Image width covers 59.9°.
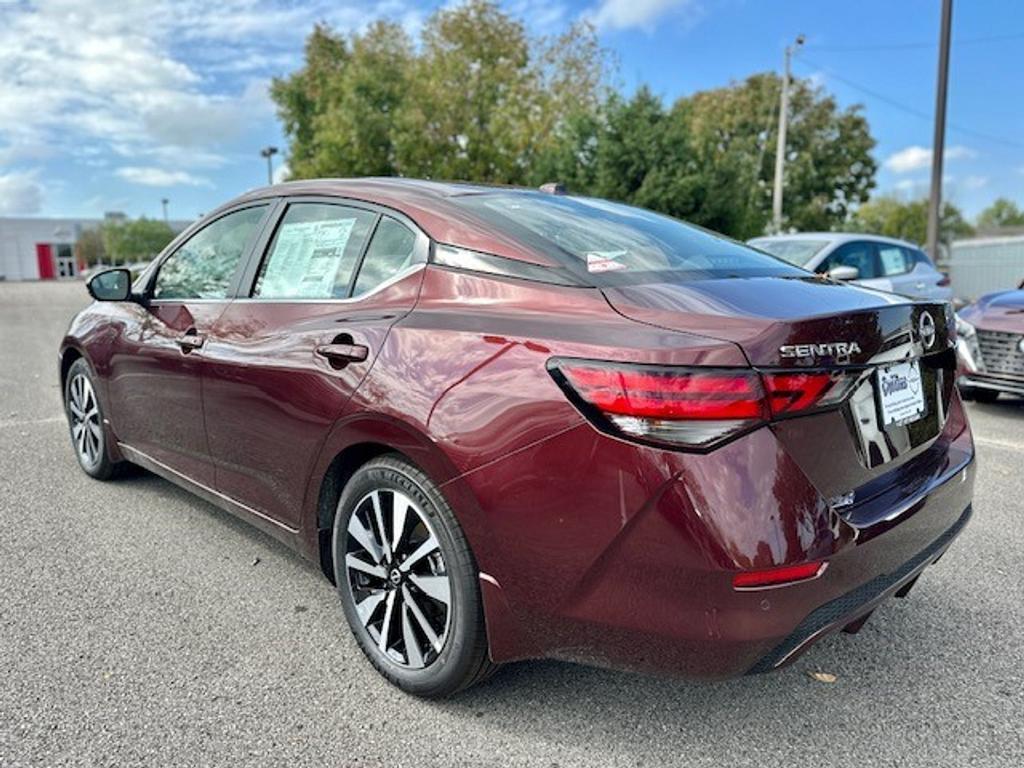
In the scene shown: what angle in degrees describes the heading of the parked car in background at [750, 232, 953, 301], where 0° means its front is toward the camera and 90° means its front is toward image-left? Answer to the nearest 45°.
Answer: approximately 45°

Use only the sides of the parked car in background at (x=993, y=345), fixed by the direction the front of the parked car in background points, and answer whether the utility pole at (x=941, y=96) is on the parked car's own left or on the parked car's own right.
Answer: on the parked car's own right

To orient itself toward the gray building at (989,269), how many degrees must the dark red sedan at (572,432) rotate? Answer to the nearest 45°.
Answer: approximately 90° to its right

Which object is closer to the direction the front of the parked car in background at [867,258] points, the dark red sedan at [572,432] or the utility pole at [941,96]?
the dark red sedan

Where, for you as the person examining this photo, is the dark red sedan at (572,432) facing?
facing away from the viewer and to the left of the viewer

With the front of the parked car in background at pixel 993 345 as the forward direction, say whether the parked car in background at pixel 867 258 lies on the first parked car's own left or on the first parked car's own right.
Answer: on the first parked car's own right

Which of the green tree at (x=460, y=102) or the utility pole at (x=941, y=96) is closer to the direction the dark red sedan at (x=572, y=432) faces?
the green tree
